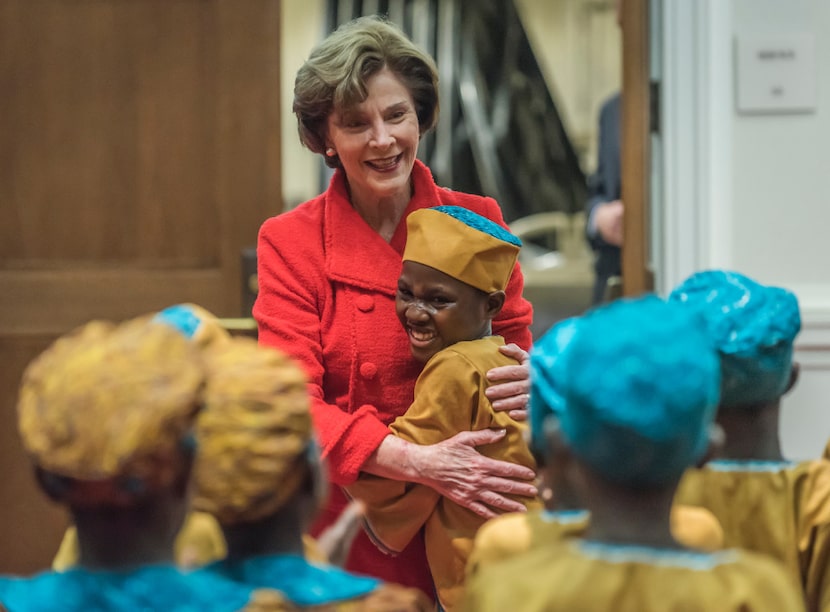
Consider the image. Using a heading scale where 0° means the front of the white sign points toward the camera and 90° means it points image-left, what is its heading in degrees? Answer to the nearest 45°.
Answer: approximately 0°

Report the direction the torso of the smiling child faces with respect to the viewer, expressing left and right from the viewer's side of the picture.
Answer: facing to the left of the viewer

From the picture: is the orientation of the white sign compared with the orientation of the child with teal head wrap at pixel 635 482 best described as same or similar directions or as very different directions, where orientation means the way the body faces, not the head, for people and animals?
very different directions

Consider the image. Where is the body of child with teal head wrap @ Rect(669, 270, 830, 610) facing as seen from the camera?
away from the camera

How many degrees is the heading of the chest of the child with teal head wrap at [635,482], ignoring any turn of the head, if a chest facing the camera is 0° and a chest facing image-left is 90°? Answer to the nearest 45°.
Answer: approximately 180°

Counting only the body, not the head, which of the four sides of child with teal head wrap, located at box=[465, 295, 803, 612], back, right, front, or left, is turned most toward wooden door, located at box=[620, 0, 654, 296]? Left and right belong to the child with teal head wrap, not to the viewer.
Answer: front

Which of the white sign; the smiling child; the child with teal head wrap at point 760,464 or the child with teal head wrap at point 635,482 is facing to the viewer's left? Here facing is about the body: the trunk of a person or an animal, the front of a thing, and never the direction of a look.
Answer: the smiling child

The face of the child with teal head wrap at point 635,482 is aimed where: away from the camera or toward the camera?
away from the camera

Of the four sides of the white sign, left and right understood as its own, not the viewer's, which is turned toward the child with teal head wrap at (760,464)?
front

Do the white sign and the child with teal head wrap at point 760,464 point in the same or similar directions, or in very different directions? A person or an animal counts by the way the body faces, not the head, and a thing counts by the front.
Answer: very different directions
